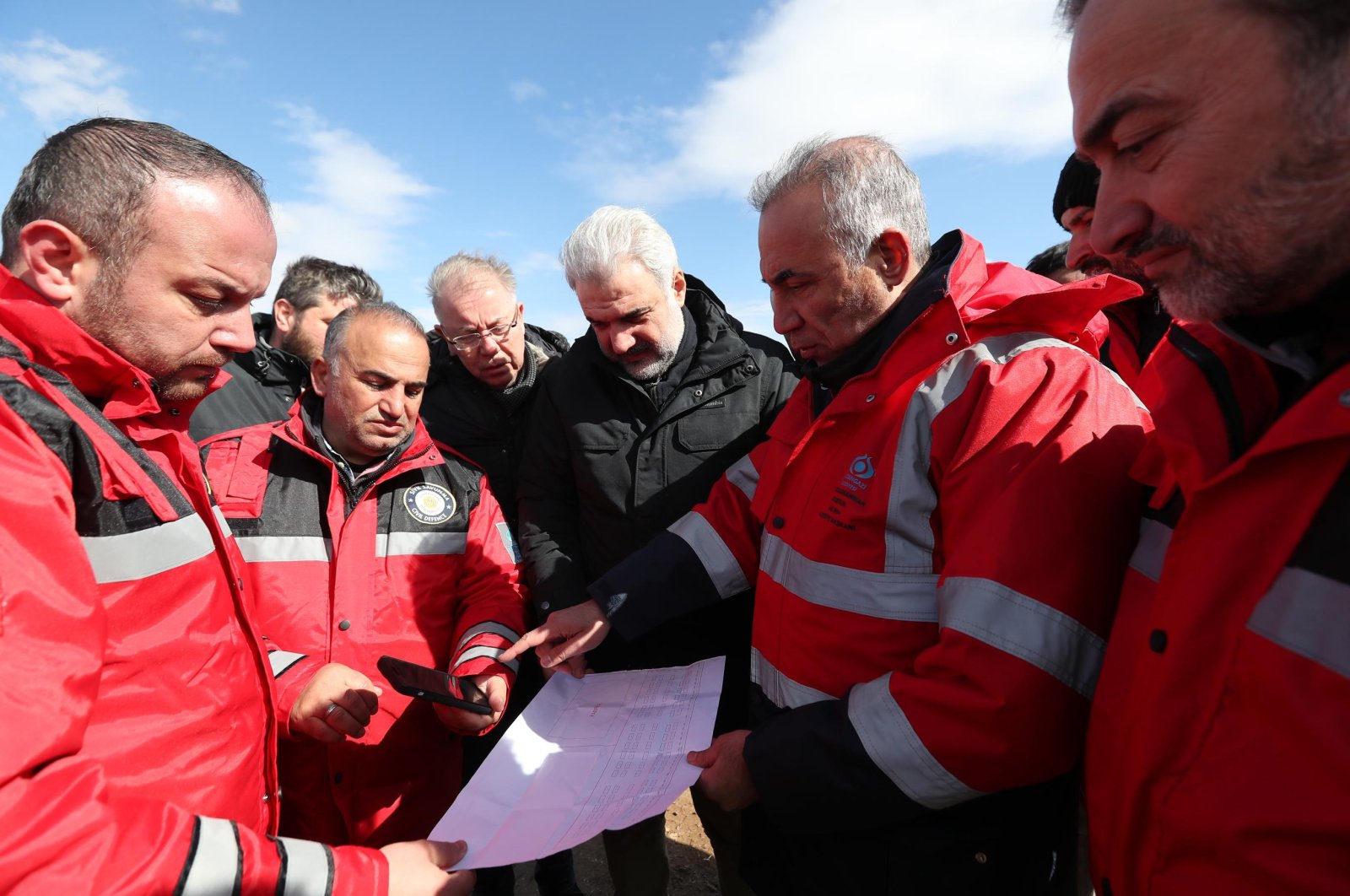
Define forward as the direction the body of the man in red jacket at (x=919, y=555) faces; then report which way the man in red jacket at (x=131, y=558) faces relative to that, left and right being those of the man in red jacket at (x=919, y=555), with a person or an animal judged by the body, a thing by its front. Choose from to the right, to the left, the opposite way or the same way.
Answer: the opposite way

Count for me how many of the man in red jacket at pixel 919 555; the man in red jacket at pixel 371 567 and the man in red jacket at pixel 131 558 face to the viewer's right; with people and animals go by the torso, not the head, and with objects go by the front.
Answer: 1

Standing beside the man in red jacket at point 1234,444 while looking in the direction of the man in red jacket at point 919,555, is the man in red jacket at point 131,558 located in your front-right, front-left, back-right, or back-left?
front-left

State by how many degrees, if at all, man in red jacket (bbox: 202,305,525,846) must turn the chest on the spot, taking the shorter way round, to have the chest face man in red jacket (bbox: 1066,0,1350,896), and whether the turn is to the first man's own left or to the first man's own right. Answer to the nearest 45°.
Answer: approximately 45° to the first man's own left

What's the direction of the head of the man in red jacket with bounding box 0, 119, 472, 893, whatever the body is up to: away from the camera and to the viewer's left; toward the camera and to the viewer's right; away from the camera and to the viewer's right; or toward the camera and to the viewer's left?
toward the camera and to the viewer's right

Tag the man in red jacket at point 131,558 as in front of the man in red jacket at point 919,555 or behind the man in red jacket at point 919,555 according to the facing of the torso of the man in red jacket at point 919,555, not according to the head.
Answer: in front

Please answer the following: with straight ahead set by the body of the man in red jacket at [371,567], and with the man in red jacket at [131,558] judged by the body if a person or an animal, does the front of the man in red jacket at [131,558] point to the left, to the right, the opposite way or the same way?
to the left

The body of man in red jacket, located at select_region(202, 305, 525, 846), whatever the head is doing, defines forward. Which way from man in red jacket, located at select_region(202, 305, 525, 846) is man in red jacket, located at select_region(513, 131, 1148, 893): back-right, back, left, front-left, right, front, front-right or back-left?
front-left

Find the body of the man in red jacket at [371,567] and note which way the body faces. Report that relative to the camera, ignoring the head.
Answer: toward the camera

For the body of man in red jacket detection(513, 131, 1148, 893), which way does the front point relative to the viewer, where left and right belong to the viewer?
facing the viewer and to the left of the viewer

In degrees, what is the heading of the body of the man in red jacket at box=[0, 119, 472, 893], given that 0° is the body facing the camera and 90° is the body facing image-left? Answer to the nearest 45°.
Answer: approximately 270°

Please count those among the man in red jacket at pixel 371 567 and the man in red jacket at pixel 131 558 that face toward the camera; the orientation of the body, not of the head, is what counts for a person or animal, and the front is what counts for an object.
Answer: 1
